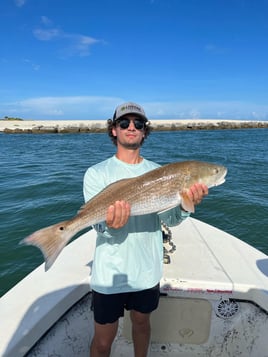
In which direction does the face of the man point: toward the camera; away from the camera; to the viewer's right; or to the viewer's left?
toward the camera

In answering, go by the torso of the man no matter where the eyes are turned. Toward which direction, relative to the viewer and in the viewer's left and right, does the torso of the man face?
facing the viewer
